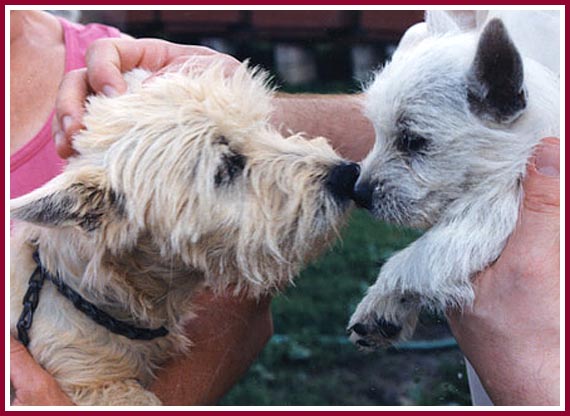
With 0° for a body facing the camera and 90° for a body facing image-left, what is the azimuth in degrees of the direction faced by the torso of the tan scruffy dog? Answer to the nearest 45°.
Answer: approximately 270°

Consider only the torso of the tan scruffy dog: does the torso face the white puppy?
yes
